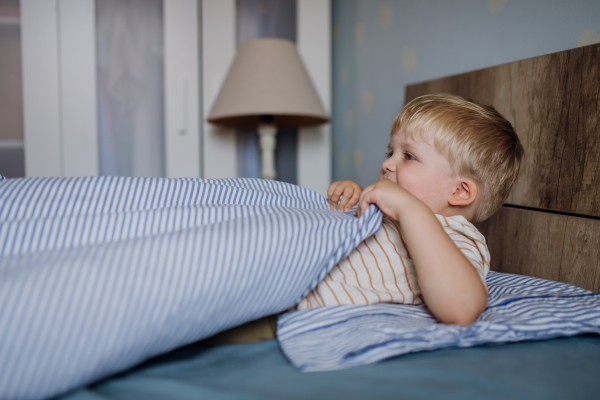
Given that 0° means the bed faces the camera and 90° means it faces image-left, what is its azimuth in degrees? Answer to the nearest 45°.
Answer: approximately 45°

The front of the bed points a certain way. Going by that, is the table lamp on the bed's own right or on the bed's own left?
on the bed's own right

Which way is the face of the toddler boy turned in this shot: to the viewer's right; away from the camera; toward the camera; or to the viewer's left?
to the viewer's left
